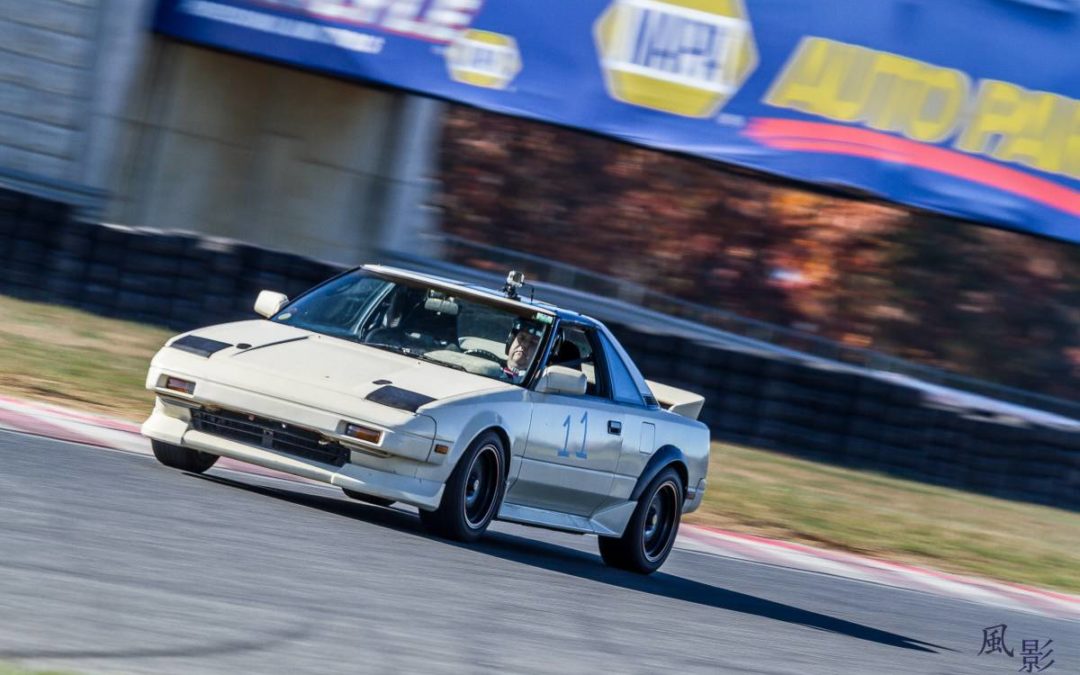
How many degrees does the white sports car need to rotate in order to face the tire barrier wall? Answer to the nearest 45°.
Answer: approximately 135° to its right

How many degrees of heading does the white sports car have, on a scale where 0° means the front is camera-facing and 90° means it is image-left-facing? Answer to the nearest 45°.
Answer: approximately 45°

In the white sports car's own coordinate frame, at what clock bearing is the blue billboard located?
The blue billboard is roughly at 5 o'clock from the white sports car.

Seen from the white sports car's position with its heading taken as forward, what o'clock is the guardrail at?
The guardrail is roughly at 5 o'clock from the white sports car.
